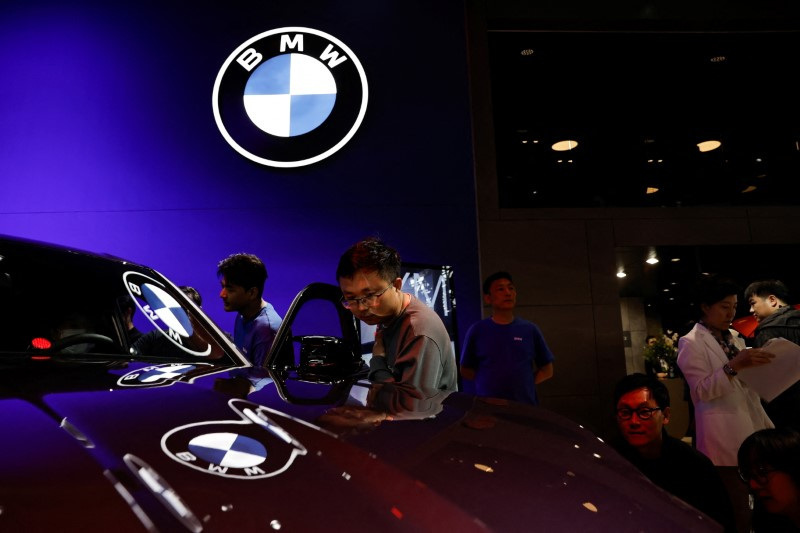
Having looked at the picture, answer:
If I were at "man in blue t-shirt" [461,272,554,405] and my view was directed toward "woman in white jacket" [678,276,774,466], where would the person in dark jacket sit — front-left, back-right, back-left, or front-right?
front-left

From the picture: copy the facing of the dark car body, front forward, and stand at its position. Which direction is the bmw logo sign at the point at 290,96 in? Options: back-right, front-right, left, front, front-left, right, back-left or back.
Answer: back-left

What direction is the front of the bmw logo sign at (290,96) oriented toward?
toward the camera

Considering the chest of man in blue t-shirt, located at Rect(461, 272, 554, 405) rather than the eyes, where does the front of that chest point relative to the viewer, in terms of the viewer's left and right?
facing the viewer

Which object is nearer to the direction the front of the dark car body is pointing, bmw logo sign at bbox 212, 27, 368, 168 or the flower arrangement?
the flower arrangement

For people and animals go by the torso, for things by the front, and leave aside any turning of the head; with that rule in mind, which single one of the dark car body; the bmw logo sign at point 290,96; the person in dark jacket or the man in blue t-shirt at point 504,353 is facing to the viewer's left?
the person in dark jacket

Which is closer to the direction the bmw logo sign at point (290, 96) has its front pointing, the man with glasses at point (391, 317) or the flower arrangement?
the man with glasses

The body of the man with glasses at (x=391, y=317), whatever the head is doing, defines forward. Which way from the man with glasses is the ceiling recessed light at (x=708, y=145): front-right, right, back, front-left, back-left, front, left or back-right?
back

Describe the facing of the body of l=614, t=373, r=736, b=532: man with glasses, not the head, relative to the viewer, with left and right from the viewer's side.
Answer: facing the viewer and to the left of the viewer

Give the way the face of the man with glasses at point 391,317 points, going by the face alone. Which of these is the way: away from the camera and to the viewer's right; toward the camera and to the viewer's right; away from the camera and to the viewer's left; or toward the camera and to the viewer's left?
toward the camera and to the viewer's left
